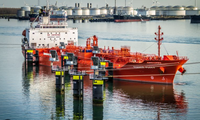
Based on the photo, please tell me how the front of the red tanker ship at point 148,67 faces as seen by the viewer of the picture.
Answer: facing the viewer and to the right of the viewer
